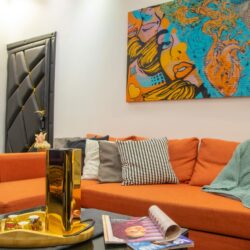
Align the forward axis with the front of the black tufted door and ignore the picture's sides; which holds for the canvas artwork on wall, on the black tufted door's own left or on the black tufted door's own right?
on the black tufted door's own left

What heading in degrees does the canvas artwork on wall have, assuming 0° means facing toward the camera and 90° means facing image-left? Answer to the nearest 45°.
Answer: approximately 45°

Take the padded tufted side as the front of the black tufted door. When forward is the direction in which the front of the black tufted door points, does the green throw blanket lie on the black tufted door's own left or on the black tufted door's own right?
on the black tufted door's own left

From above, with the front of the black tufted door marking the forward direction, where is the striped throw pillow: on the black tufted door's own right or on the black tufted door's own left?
on the black tufted door's own left

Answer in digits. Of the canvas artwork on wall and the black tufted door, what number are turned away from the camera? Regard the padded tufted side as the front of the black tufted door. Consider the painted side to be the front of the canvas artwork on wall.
0
